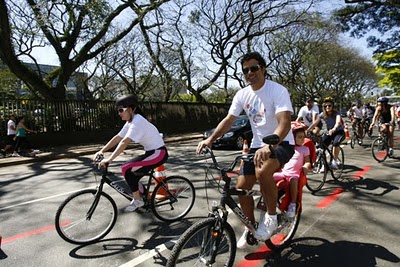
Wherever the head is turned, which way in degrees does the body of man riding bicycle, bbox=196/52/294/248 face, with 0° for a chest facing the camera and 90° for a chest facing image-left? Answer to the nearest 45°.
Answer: approximately 45°

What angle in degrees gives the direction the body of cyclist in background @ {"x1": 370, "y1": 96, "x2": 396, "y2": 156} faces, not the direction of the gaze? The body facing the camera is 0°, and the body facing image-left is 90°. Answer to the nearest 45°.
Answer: approximately 45°
